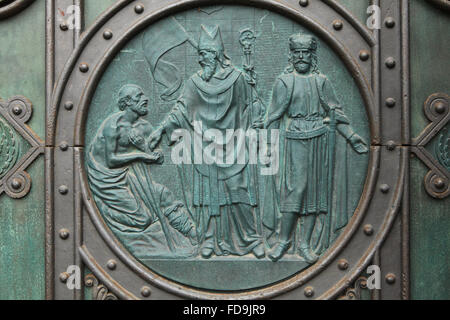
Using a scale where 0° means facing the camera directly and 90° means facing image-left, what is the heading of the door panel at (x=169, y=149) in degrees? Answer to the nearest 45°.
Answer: approximately 0°
